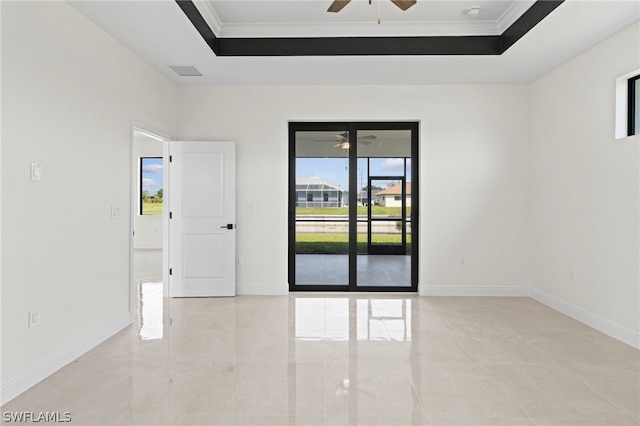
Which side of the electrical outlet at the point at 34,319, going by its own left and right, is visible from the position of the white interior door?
left

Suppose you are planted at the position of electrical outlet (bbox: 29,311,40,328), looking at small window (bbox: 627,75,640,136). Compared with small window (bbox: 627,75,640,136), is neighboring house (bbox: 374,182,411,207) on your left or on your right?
left

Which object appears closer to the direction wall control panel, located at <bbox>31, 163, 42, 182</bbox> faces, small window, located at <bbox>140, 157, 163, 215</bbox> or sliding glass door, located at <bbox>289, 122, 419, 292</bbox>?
the sliding glass door

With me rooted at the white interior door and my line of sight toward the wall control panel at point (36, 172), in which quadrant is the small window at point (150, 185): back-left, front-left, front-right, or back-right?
back-right

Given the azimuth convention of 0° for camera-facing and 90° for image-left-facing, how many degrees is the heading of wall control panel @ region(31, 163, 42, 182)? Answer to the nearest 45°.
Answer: approximately 315°

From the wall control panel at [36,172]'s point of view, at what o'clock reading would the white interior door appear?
The white interior door is roughly at 9 o'clock from the wall control panel.

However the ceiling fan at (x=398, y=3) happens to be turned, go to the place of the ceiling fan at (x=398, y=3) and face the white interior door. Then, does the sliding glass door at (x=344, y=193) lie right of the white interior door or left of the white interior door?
right

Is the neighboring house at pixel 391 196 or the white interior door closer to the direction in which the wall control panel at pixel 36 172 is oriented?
the neighboring house
